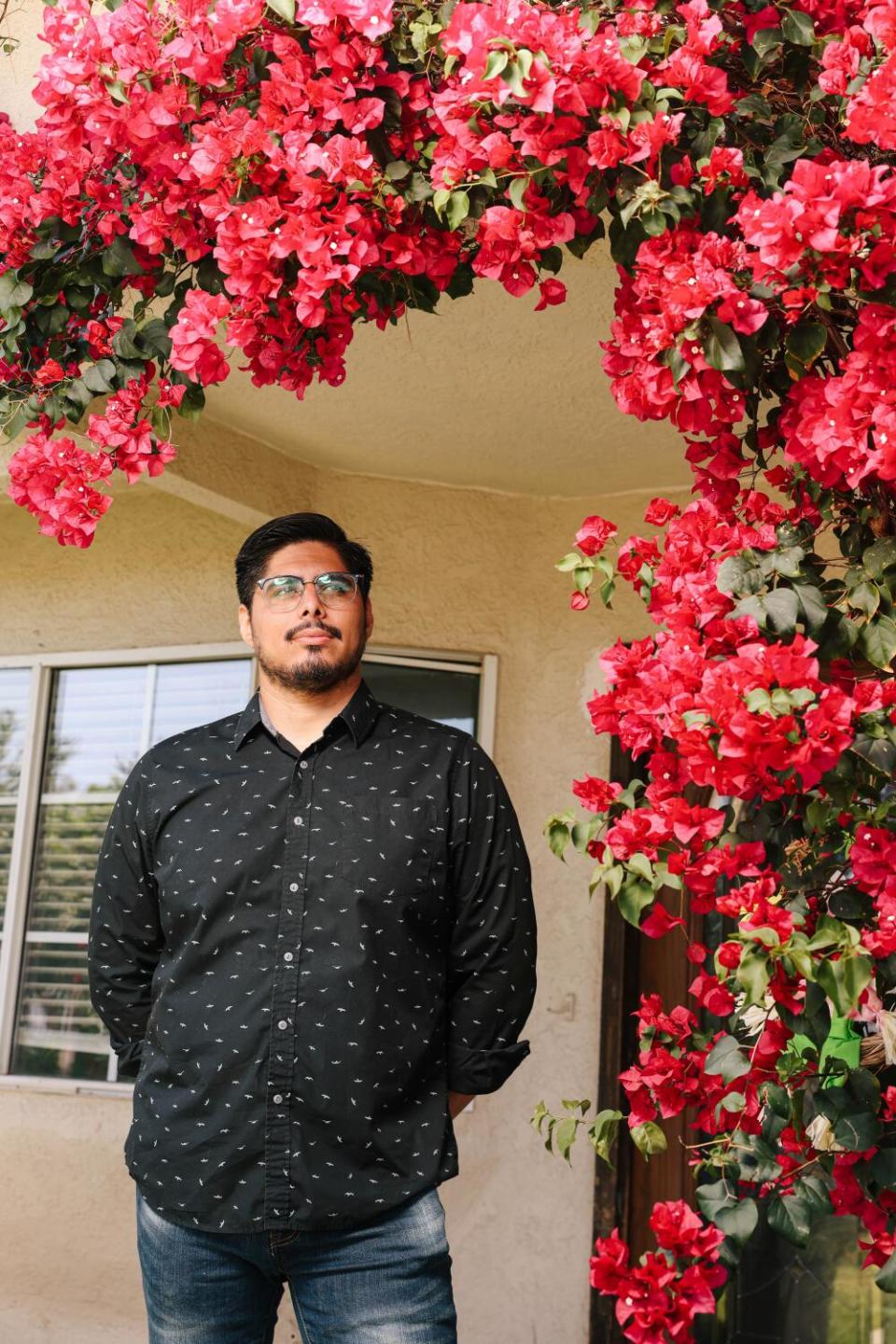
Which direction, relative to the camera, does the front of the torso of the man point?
toward the camera

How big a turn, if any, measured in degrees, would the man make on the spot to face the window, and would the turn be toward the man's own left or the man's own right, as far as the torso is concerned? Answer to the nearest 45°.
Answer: approximately 180°
